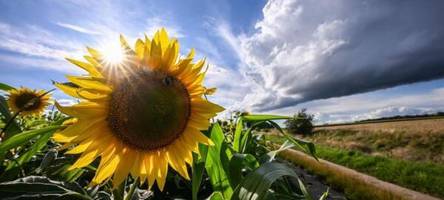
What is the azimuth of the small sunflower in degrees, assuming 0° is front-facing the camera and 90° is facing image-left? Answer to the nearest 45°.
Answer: approximately 0°

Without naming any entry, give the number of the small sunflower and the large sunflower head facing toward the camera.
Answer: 2

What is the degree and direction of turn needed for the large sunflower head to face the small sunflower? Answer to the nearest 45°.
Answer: approximately 135° to its right

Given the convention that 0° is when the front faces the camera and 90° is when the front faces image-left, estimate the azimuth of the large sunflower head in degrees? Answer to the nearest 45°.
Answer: approximately 0°

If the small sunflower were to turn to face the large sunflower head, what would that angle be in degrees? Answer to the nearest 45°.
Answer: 0° — it already faces it
